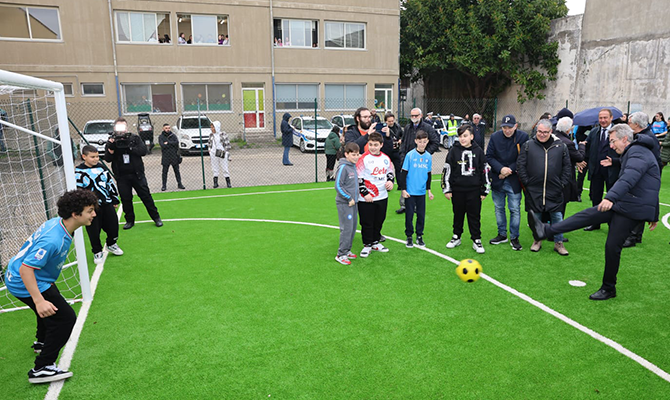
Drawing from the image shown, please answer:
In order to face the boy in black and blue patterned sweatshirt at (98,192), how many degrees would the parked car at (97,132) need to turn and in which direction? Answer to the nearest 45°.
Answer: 0° — it already faces them

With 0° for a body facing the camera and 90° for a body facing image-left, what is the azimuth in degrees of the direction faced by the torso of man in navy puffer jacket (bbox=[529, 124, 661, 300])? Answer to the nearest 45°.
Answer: approximately 90°

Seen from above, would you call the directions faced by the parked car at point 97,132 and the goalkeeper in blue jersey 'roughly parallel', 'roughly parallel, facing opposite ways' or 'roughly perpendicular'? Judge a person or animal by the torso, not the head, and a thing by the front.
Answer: roughly perpendicular

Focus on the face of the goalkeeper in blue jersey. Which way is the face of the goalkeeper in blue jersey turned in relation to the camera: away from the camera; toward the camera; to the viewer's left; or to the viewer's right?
to the viewer's right

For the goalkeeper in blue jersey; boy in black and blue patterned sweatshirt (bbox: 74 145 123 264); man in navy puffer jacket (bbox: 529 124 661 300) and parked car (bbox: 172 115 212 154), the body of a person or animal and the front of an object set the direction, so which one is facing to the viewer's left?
the man in navy puffer jacket

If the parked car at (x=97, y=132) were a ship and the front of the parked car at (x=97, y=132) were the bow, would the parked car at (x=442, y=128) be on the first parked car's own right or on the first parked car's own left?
on the first parked car's own left

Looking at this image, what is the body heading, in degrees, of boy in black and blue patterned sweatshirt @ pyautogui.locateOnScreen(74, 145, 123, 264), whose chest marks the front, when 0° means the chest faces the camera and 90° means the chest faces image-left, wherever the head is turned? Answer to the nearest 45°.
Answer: approximately 315°
